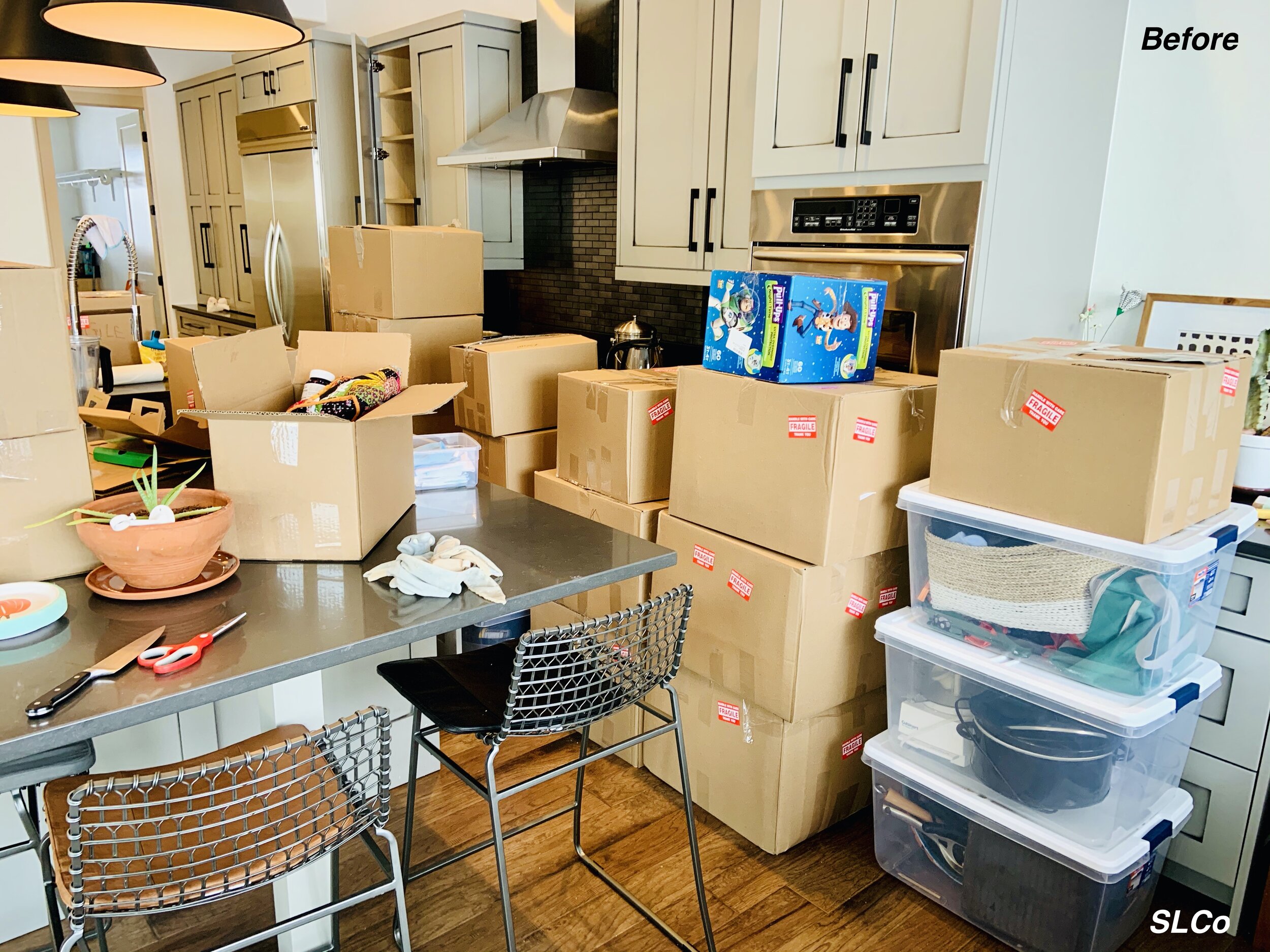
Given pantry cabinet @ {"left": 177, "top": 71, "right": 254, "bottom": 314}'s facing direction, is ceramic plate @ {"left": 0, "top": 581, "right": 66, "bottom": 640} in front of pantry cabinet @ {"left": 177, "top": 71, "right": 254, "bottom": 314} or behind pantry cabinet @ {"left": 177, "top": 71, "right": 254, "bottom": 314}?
in front

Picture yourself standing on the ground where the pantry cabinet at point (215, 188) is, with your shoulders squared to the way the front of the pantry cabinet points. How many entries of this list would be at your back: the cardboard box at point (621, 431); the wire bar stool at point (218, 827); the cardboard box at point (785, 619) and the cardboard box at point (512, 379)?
0

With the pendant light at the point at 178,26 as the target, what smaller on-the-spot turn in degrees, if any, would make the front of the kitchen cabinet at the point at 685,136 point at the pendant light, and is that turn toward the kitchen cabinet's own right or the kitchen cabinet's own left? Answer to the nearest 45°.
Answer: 0° — it already faces it

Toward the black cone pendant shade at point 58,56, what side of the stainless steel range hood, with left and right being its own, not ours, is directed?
front

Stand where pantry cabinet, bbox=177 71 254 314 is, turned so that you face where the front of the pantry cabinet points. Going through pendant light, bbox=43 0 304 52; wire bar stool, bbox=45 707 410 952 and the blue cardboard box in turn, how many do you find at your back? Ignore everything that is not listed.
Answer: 0

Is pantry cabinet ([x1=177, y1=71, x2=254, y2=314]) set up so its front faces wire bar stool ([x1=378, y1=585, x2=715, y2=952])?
no

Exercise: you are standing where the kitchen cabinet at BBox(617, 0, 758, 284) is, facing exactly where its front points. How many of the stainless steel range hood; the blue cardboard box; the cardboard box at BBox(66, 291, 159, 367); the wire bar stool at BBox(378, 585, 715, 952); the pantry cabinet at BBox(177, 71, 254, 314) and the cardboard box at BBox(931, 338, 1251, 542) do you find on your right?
3

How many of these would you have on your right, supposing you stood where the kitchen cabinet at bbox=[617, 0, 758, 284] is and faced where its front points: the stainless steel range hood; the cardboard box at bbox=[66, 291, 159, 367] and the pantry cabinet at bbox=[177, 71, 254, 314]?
3

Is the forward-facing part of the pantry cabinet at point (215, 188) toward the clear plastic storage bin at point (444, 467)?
no

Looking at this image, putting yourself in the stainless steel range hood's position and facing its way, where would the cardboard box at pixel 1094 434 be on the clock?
The cardboard box is roughly at 10 o'clock from the stainless steel range hood.

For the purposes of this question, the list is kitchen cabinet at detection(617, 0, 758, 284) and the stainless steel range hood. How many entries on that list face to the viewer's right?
0

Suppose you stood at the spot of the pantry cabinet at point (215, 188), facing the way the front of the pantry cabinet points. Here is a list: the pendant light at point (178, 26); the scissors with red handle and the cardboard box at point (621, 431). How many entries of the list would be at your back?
0

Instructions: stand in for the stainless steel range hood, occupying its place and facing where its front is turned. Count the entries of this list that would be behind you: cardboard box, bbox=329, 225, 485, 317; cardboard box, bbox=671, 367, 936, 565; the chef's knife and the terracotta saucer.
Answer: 0

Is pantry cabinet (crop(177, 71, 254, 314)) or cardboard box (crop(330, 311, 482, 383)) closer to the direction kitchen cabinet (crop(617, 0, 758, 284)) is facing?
the cardboard box

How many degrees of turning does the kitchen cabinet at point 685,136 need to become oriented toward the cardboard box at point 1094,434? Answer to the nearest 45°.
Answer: approximately 90° to its left
